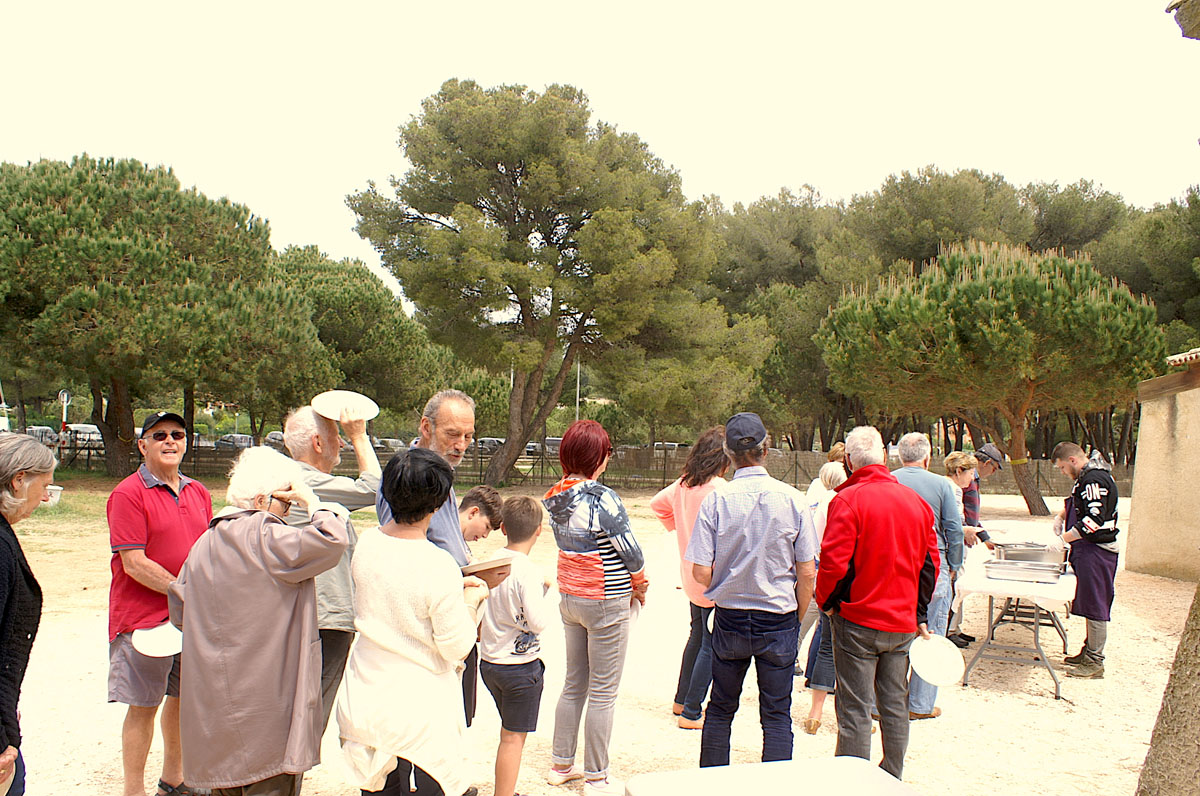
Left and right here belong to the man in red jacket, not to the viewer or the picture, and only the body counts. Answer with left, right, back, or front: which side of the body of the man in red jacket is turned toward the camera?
back

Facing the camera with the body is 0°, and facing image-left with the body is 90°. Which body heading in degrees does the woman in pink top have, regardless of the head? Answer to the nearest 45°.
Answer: approximately 225°

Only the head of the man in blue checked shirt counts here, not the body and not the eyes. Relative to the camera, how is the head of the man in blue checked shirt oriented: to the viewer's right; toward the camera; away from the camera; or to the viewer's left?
away from the camera

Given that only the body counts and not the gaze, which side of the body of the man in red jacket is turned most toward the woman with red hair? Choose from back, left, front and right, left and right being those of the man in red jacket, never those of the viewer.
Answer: left

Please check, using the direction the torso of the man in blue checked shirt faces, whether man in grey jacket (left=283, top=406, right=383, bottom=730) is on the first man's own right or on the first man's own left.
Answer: on the first man's own left

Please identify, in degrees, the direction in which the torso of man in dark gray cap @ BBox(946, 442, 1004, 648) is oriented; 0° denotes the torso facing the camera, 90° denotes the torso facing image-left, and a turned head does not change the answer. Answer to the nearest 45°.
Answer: approximately 270°

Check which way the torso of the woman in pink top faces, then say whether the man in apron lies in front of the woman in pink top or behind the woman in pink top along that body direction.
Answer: in front

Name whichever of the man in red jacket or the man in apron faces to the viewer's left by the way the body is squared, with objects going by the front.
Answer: the man in apron

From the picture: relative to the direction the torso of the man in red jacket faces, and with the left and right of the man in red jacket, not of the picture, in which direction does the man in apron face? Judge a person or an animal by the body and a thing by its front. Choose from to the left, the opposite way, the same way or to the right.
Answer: to the left

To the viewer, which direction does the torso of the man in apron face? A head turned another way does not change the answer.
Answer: to the viewer's left

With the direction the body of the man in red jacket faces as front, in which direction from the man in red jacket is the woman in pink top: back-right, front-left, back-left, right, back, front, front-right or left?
front-left
